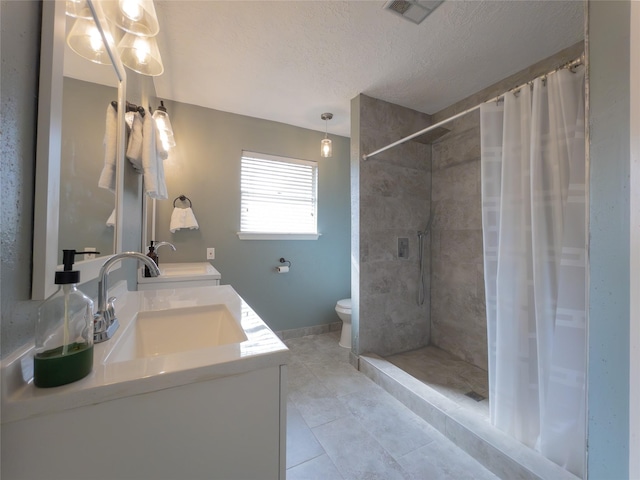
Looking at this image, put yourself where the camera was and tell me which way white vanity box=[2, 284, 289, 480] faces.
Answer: facing to the right of the viewer

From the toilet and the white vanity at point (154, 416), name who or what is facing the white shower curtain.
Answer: the white vanity

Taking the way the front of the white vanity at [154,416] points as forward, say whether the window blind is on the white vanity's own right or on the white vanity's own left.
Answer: on the white vanity's own left
